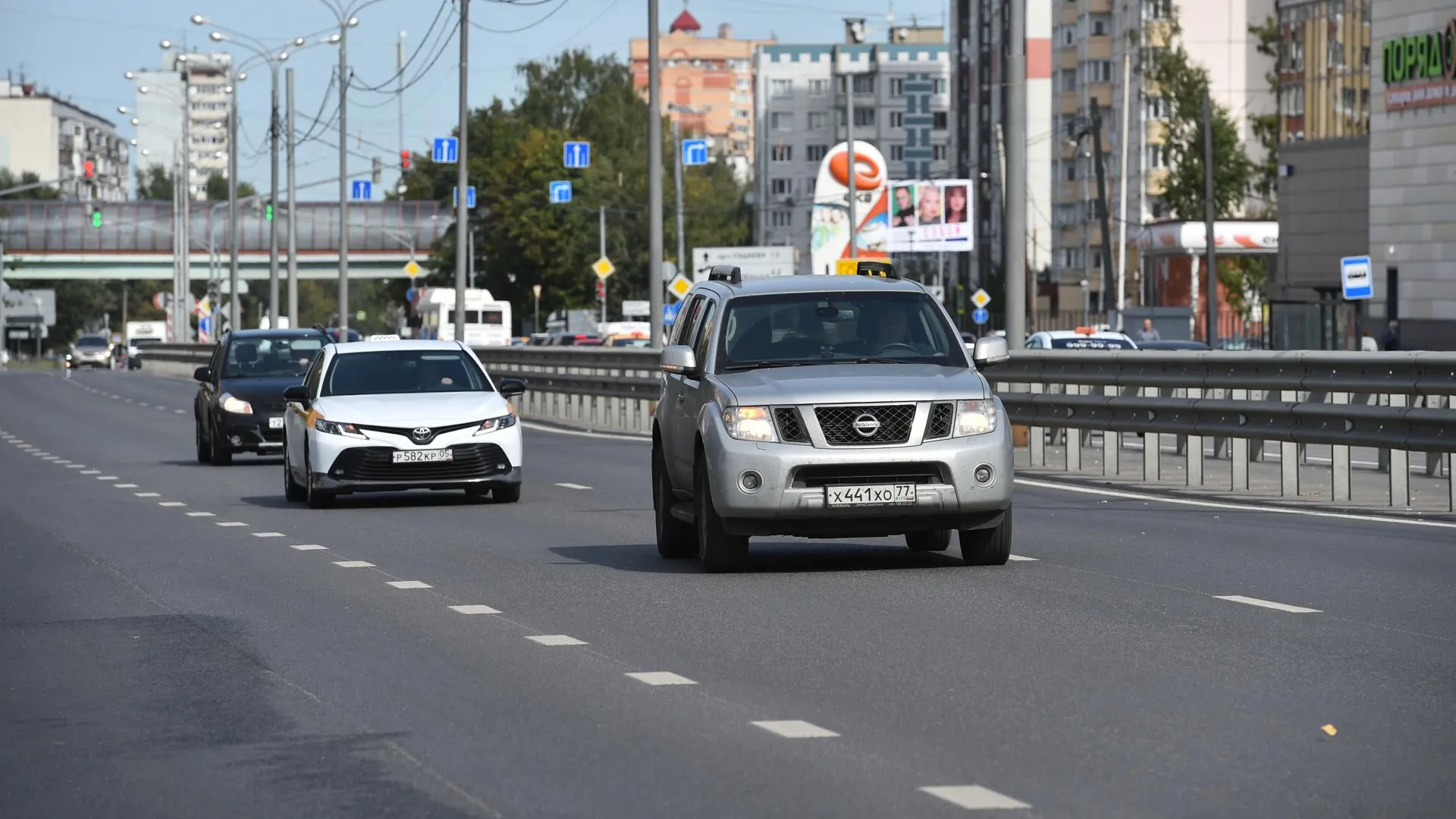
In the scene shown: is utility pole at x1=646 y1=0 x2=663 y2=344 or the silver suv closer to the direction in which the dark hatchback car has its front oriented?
the silver suv

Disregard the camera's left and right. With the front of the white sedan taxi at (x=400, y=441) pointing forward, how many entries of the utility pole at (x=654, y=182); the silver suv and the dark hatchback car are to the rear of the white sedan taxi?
2

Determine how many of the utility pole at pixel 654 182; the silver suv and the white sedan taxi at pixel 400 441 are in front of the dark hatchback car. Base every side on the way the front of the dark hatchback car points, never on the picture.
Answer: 2

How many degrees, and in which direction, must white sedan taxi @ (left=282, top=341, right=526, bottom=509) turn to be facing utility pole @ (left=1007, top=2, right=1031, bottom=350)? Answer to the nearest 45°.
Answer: approximately 135° to its left

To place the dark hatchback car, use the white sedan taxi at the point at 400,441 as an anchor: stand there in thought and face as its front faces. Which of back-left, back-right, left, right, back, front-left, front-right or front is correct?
back

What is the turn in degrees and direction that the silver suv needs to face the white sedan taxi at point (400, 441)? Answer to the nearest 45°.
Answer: approximately 135° to its right

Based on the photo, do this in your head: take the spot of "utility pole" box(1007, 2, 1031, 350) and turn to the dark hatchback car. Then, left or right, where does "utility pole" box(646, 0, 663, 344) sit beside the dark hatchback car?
right

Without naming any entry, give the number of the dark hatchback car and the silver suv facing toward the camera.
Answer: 2

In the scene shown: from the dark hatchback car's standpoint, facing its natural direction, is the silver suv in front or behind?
in front

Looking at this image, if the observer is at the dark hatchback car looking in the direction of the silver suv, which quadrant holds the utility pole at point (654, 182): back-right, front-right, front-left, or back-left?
back-left
